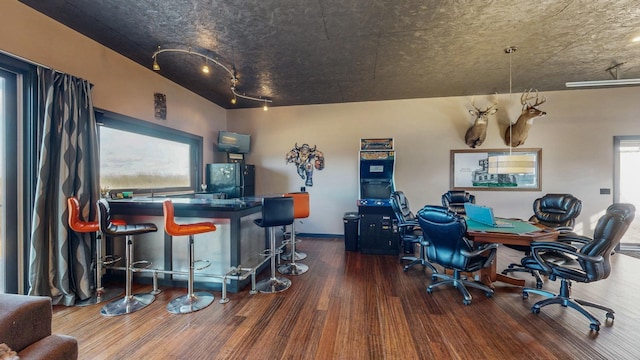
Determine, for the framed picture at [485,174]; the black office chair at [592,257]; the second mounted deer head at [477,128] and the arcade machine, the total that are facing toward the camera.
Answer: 3

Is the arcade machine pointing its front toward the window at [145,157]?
no

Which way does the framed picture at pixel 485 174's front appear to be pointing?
toward the camera

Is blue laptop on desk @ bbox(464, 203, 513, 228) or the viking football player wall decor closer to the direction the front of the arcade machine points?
the blue laptop on desk

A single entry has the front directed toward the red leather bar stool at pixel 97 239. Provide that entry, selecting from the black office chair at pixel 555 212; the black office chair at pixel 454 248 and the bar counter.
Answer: the black office chair at pixel 555 212

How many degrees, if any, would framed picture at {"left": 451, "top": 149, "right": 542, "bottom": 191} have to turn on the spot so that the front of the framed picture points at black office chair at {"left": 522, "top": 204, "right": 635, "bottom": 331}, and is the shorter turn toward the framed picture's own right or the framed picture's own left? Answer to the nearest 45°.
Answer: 0° — it already faces it

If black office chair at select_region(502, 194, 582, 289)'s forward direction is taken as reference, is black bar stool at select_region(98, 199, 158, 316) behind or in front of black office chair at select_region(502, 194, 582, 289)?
in front

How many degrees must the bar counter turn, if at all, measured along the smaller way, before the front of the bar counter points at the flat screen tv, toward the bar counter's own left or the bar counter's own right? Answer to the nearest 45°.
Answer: approximately 180°

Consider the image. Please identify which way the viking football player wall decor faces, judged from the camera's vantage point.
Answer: facing the viewer

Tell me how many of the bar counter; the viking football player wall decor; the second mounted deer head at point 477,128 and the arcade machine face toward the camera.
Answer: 4

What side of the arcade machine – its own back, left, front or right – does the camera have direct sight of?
front

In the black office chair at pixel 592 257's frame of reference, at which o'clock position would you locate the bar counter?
The bar counter is roughly at 11 o'clock from the black office chair.

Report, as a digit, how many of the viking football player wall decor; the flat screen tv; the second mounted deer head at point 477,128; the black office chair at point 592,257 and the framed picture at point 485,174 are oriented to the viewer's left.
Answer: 1

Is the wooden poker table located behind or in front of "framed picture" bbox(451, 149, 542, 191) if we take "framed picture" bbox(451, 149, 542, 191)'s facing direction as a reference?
in front

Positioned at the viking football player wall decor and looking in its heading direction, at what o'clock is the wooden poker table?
The wooden poker table is roughly at 11 o'clock from the viking football player wall decor.

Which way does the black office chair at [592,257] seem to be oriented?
to the viewer's left
